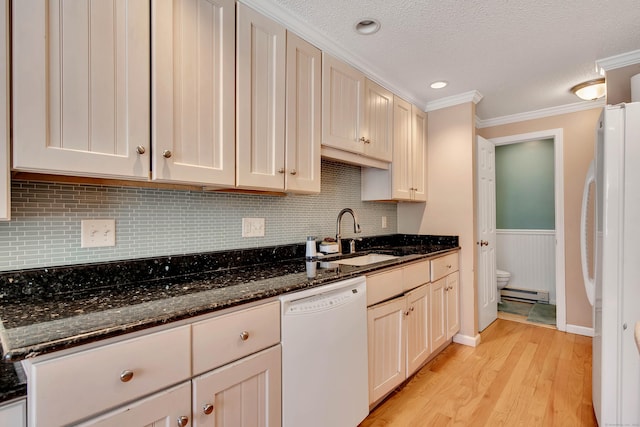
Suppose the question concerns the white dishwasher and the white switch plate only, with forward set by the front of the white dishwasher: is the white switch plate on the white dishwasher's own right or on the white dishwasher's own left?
on the white dishwasher's own right

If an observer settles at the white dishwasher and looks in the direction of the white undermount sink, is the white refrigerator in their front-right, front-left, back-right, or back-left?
front-right

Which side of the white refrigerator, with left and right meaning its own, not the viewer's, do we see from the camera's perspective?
left

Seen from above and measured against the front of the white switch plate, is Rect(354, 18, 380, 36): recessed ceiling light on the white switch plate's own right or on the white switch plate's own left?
on the white switch plate's own left

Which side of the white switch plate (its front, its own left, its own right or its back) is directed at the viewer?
front

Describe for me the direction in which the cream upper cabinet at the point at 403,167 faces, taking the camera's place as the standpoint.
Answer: facing the viewer and to the right of the viewer

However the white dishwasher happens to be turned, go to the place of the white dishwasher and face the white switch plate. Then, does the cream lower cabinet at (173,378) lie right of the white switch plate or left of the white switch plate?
left

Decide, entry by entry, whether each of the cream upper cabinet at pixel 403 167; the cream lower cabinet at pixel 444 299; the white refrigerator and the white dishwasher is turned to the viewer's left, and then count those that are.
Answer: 1

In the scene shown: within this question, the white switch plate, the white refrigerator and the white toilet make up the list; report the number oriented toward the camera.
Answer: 1

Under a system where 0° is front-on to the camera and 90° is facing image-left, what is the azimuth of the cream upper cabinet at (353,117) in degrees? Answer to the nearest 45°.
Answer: approximately 315°

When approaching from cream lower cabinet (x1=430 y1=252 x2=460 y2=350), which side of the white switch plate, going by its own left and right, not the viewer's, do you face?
left

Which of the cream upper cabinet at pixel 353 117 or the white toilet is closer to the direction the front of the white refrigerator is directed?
the cream upper cabinet

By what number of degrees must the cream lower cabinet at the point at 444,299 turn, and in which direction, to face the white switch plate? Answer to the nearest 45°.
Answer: approximately 90° to its right
